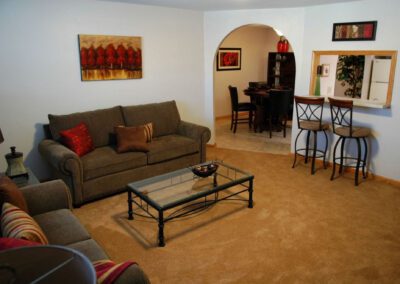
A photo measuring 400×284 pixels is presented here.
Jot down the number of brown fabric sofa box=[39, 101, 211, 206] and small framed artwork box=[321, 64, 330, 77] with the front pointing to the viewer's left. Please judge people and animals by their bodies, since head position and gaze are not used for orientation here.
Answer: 0

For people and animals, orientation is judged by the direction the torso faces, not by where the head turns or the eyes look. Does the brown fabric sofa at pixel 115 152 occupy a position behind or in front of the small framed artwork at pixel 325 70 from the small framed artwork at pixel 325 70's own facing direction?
in front

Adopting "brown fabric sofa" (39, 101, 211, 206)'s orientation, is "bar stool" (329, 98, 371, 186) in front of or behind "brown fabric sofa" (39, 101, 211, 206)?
in front

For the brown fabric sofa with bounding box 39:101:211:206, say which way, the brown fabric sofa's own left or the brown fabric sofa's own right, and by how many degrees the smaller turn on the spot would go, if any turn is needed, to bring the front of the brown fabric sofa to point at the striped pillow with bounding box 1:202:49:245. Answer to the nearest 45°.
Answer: approximately 45° to the brown fabric sofa's own right

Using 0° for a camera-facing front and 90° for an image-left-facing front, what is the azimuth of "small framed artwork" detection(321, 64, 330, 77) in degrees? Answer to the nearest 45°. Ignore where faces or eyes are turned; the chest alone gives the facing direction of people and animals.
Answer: approximately 0°

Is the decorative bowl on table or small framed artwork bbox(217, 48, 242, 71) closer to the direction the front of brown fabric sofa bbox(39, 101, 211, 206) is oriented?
the decorative bowl on table

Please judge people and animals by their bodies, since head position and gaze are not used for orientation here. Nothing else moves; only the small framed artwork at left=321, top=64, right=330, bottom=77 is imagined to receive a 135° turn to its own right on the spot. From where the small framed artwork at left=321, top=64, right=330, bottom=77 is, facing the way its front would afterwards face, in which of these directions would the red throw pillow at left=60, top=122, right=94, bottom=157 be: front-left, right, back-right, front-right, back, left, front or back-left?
left

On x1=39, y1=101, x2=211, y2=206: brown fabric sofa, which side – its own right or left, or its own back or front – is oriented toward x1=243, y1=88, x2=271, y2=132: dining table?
left

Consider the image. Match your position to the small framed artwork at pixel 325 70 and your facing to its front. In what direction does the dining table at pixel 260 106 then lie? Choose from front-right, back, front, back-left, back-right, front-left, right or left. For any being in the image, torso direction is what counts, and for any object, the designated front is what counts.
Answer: back-right

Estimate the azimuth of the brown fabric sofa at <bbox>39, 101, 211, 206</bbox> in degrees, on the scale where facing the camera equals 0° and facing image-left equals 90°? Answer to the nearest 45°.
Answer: approximately 315°

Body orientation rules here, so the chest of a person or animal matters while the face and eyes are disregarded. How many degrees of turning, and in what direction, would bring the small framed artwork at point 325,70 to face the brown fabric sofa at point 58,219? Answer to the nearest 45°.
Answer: approximately 45° to its right

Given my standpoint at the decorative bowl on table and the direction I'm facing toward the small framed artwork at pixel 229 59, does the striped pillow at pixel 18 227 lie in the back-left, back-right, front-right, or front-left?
back-left

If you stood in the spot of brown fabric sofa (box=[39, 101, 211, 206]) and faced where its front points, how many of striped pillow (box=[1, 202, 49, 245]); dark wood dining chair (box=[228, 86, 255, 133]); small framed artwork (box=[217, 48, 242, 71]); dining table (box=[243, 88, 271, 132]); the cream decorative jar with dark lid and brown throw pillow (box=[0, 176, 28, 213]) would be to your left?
3

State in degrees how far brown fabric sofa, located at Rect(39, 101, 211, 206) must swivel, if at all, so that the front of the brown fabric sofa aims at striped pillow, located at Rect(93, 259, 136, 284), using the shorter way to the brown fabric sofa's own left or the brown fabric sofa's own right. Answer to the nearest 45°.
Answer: approximately 45° to the brown fabric sofa's own right
